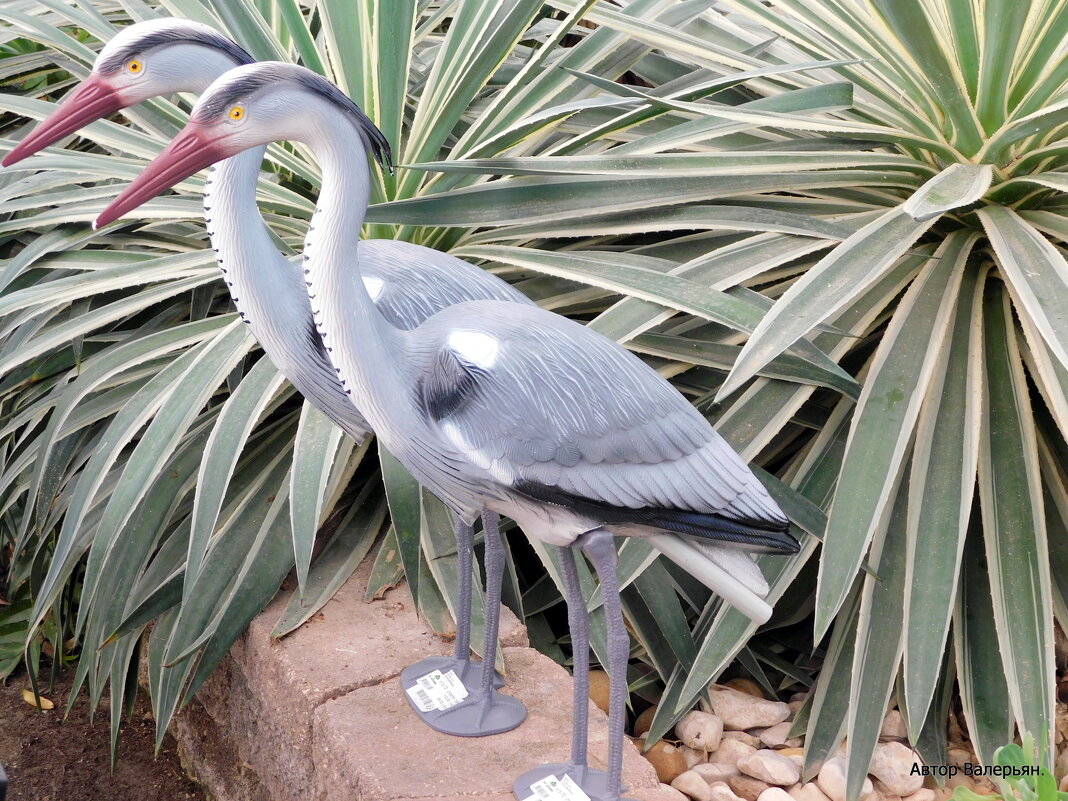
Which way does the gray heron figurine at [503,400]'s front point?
to the viewer's left

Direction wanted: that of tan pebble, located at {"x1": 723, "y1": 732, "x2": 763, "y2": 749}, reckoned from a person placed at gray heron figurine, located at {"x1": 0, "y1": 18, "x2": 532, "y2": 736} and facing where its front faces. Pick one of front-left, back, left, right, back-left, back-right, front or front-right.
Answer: back

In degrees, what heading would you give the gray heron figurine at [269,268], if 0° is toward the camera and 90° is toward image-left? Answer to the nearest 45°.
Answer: approximately 90°

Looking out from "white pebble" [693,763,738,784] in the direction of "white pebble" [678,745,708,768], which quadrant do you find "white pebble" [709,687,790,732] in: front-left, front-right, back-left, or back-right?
front-right

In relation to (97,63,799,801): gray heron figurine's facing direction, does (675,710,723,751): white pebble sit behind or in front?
behind

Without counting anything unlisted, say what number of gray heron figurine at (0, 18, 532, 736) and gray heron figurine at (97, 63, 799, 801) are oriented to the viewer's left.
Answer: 2

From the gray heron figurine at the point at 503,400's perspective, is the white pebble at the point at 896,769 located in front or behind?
behind

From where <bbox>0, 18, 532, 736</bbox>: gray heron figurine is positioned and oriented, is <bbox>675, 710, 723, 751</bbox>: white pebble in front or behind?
behind

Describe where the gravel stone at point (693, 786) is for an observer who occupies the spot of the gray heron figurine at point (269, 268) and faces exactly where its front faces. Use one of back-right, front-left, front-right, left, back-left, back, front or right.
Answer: back

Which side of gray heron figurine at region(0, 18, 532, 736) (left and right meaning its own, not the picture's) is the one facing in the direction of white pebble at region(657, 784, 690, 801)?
back

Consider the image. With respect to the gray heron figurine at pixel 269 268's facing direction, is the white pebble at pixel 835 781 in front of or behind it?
behind

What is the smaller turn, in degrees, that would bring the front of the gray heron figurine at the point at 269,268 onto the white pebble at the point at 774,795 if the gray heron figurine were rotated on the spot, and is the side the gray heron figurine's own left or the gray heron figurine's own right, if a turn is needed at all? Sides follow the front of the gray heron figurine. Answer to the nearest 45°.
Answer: approximately 180°
